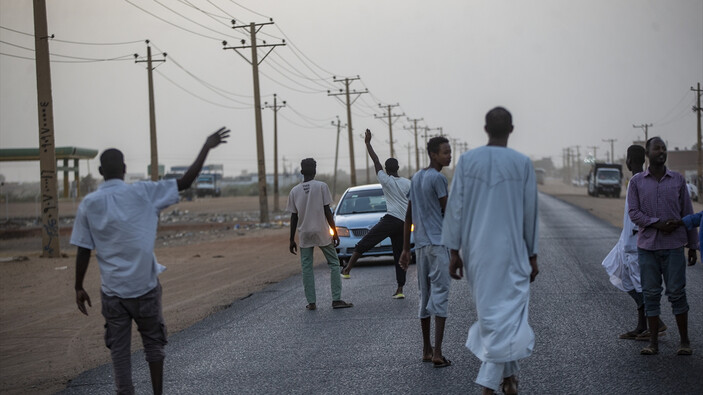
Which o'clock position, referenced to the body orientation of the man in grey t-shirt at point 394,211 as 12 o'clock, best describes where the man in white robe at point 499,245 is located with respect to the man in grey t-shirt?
The man in white robe is roughly at 6 o'clock from the man in grey t-shirt.

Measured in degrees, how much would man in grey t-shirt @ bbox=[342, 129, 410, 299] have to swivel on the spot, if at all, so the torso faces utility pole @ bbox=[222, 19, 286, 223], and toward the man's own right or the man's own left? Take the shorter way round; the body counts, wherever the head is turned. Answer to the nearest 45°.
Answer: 0° — they already face it

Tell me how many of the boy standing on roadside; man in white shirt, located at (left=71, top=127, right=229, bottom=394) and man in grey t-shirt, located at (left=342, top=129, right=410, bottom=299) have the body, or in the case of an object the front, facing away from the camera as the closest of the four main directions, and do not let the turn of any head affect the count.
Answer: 3

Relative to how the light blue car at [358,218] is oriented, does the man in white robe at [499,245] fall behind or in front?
in front

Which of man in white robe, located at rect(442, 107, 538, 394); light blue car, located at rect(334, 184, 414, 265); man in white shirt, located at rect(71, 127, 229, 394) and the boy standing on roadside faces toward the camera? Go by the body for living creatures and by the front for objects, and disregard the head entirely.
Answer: the light blue car

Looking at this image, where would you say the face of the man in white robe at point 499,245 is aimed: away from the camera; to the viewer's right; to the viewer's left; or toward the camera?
away from the camera

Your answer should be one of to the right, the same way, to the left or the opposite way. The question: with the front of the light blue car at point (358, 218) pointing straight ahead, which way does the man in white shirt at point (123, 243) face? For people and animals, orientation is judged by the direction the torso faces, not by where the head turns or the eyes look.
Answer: the opposite way

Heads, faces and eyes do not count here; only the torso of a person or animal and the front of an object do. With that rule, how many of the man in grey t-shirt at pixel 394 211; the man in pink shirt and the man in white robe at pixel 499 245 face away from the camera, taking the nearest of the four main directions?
2

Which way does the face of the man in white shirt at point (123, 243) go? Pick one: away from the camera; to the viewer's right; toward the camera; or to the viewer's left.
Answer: away from the camera

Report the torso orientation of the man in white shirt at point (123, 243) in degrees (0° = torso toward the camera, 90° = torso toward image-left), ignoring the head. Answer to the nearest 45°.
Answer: approximately 180°

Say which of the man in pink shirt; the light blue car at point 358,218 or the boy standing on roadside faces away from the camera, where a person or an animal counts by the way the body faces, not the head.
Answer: the boy standing on roadside

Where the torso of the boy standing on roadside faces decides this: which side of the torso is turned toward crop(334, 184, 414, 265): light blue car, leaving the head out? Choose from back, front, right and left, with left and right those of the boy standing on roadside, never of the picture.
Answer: front

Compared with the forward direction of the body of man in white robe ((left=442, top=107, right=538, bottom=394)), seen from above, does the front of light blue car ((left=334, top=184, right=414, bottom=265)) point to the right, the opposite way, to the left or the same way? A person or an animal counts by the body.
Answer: the opposite way

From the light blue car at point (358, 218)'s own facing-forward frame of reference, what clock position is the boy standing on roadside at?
The boy standing on roadside is roughly at 12 o'clock from the light blue car.

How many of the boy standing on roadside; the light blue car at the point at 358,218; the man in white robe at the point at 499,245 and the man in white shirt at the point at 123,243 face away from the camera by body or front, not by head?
3

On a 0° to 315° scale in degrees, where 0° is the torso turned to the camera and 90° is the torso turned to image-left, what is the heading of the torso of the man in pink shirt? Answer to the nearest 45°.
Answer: approximately 0°

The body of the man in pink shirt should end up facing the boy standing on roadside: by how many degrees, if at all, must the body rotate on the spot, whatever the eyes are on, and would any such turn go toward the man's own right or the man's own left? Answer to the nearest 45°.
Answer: approximately 135° to the man's own right

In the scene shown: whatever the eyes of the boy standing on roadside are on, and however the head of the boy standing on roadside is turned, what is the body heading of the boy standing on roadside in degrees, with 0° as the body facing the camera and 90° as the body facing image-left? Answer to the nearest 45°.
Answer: approximately 180°
